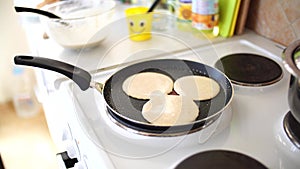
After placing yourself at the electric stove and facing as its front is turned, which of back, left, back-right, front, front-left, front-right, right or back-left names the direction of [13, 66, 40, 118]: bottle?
right

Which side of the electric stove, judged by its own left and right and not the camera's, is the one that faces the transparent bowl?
right

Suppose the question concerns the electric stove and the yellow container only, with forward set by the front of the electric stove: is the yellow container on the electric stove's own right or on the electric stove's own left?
on the electric stove's own right

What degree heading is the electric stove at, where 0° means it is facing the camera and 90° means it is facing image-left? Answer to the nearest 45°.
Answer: approximately 45°
